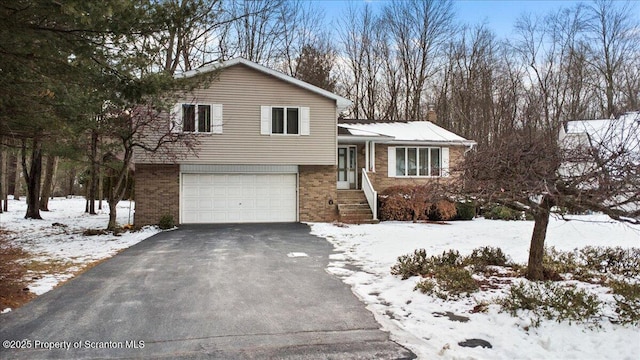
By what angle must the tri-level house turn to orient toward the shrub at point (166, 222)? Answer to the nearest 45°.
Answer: approximately 90° to its right

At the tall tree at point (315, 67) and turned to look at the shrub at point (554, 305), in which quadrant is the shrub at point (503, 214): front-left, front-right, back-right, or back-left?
front-left

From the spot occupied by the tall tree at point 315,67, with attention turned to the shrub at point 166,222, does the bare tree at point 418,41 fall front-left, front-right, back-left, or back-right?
back-left

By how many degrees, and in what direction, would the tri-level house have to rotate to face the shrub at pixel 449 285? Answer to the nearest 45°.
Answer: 0° — it already faces it

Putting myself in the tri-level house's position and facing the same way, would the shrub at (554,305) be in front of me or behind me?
in front

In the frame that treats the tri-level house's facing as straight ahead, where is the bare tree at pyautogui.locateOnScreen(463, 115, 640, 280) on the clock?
The bare tree is roughly at 11 o'clock from the tri-level house.

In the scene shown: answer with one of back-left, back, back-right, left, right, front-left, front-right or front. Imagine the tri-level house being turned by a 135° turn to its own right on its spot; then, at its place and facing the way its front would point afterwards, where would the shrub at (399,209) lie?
back-right

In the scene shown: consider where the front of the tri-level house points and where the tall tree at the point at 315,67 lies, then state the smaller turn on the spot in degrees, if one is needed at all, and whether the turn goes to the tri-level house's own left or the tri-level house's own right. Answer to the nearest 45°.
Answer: approximately 180°

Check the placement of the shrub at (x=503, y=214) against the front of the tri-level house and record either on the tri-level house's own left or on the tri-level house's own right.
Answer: on the tri-level house's own left

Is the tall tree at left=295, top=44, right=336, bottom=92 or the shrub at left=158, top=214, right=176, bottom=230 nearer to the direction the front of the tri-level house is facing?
the shrub

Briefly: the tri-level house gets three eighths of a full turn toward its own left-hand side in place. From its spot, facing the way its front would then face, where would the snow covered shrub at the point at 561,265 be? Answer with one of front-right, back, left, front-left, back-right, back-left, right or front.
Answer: right

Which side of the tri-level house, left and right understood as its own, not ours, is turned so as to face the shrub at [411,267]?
front

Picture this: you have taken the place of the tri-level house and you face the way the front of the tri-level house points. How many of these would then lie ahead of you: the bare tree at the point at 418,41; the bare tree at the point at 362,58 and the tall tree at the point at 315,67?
0

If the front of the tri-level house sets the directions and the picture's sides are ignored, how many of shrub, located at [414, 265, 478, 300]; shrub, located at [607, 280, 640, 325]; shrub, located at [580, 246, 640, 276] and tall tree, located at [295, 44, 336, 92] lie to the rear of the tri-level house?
1

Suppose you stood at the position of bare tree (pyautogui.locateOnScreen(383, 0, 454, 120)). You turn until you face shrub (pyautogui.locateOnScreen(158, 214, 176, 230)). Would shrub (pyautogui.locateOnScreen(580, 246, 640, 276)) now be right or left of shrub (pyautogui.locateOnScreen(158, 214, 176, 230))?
left

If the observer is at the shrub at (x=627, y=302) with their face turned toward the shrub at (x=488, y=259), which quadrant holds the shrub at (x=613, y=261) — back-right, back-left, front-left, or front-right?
front-right

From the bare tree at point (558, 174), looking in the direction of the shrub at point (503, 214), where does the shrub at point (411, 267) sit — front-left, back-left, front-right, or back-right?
front-left

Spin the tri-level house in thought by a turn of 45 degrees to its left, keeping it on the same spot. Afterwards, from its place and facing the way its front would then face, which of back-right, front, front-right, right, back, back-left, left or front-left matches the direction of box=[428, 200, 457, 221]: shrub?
front-left

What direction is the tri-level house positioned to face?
toward the camera

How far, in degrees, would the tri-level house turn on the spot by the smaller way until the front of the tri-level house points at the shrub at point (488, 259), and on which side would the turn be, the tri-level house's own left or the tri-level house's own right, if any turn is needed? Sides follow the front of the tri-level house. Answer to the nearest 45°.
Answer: approximately 45° to the tri-level house's own left
